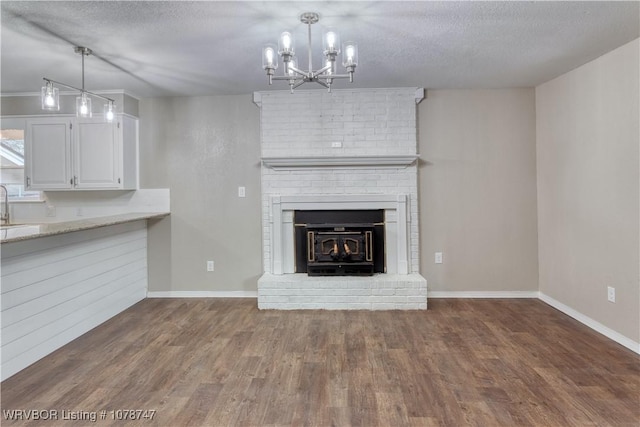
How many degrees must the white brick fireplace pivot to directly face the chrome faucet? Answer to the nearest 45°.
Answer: approximately 90° to its right

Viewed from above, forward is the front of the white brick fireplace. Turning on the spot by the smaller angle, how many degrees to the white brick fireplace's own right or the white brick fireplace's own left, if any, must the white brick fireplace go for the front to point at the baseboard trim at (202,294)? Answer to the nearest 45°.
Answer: approximately 90° to the white brick fireplace's own right

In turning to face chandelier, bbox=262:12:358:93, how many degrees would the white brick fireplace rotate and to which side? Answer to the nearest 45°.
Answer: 0° — it already faces it

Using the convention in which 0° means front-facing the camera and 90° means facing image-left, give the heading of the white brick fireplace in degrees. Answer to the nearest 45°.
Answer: approximately 0°

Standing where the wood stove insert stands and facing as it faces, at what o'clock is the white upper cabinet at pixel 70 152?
The white upper cabinet is roughly at 3 o'clock from the wood stove insert.

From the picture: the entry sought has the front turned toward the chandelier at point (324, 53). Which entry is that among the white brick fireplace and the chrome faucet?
the white brick fireplace
